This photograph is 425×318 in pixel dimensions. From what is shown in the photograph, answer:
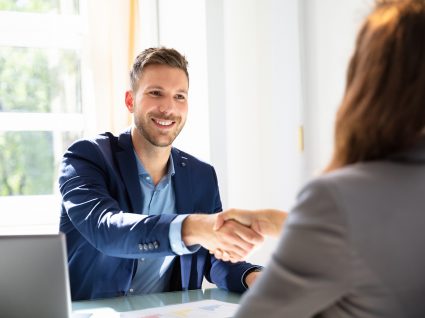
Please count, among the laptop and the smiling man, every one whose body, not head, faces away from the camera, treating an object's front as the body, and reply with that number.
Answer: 1

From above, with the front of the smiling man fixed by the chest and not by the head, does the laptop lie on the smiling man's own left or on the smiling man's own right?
on the smiling man's own right

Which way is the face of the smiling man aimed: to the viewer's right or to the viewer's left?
to the viewer's right

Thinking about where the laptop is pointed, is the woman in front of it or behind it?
behind

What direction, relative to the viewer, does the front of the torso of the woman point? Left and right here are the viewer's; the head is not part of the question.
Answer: facing away from the viewer and to the left of the viewer

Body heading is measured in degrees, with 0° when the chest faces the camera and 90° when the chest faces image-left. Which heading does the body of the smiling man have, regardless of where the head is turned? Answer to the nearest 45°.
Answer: approximately 315°

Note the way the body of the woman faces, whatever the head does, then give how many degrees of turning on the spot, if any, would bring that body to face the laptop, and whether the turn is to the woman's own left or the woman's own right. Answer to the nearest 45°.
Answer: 0° — they already face it

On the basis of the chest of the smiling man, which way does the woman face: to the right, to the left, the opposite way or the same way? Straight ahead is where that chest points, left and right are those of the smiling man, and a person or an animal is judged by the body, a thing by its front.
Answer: the opposite way

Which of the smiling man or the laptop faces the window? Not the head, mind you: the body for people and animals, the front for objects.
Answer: the laptop

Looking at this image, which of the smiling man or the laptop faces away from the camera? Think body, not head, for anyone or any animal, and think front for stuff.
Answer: the laptop

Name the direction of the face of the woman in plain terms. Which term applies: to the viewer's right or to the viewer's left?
to the viewer's left

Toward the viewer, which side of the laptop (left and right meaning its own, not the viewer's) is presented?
back
